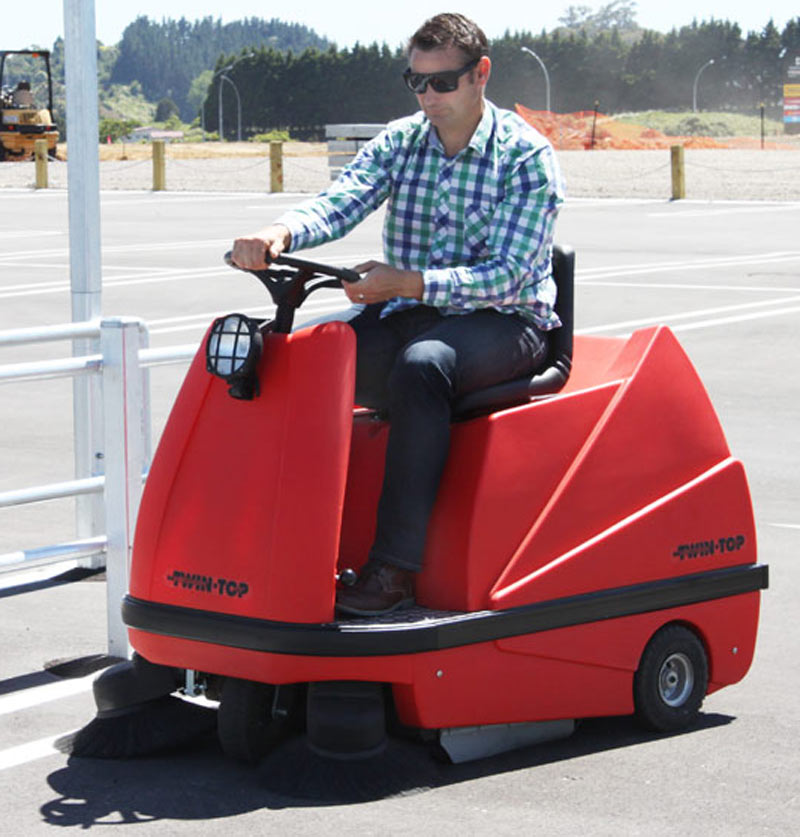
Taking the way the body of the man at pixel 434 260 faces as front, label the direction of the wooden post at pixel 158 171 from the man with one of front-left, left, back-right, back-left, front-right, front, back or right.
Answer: back-right

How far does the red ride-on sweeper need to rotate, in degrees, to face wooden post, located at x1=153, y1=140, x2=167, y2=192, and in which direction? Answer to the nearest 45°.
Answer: approximately 135° to its right

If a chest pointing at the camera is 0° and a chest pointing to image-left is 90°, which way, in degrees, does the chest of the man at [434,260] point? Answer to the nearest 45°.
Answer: approximately 45°

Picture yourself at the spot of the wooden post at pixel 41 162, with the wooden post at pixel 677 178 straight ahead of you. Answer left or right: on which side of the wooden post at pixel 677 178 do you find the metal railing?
right

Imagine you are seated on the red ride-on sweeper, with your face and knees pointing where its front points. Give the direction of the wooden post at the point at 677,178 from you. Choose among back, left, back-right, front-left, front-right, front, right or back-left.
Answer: back-right

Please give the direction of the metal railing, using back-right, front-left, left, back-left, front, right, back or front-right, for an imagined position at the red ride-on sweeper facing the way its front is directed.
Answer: right

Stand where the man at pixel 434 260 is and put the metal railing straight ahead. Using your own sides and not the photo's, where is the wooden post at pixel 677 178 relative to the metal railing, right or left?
right

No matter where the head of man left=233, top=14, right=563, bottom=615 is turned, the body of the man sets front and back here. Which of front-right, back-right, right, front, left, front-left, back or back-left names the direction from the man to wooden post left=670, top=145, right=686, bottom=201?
back-right

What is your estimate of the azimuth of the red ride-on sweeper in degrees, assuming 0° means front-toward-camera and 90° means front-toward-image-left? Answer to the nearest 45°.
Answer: approximately 45°

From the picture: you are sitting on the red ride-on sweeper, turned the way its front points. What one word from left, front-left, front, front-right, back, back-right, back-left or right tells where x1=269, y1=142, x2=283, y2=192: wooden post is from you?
back-right
